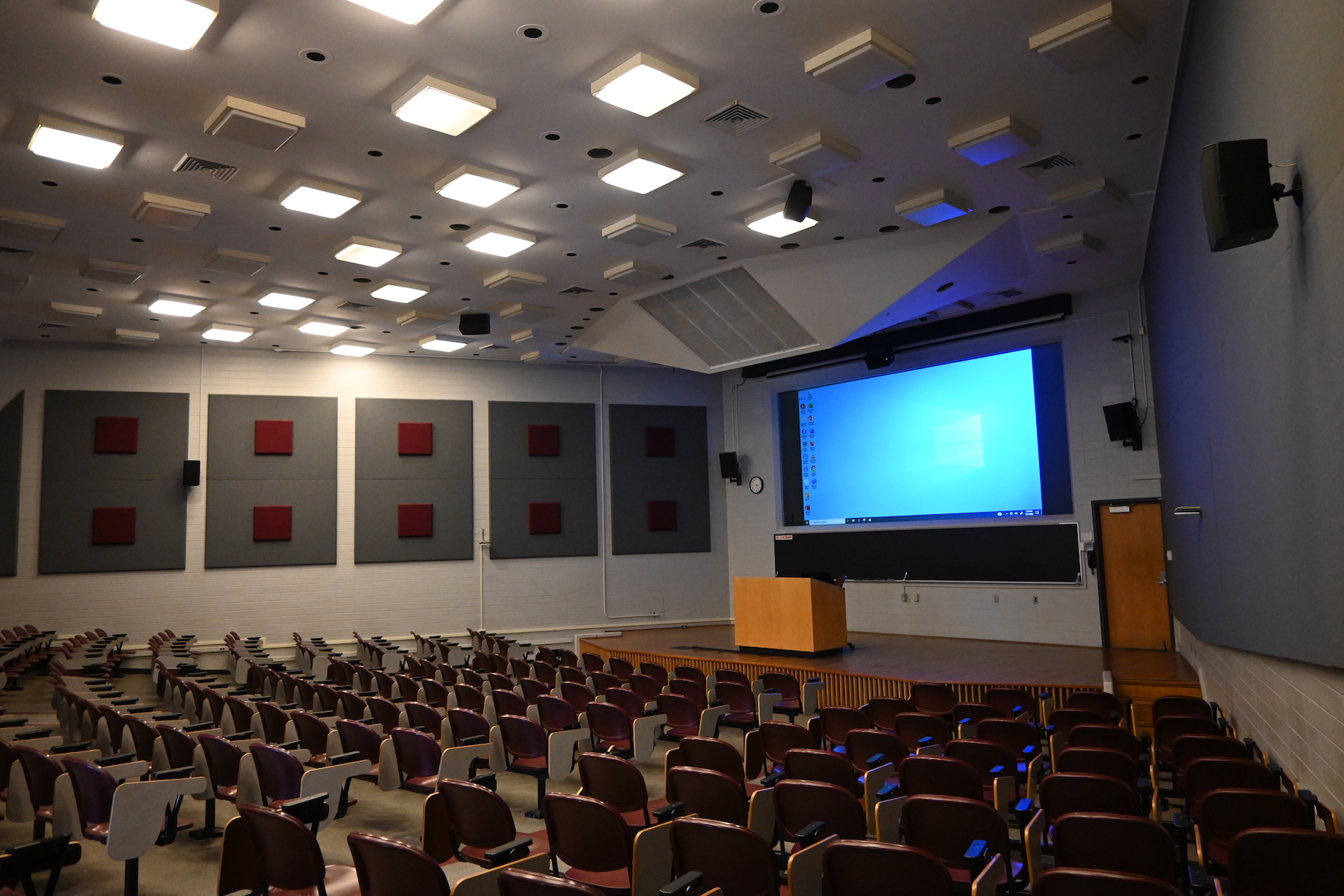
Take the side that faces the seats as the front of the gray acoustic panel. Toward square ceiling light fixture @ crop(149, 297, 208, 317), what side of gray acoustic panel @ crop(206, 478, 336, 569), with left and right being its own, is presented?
front

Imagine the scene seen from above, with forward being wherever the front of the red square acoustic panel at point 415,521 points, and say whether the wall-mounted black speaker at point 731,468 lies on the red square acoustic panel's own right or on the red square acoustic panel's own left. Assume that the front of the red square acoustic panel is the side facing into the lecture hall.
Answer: on the red square acoustic panel's own left

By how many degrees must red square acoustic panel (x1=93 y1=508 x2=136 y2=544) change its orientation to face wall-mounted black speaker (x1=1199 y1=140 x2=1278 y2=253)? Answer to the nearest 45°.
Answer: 0° — it already faces it

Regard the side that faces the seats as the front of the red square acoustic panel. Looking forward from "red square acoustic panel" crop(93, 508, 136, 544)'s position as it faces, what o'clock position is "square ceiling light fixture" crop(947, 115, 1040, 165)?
The square ceiling light fixture is roughly at 11 o'clock from the red square acoustic panel.

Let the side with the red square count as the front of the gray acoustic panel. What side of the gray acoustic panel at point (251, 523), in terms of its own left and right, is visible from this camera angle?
front

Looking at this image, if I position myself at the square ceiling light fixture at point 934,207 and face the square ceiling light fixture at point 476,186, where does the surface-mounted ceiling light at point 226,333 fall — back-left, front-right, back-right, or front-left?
front-right

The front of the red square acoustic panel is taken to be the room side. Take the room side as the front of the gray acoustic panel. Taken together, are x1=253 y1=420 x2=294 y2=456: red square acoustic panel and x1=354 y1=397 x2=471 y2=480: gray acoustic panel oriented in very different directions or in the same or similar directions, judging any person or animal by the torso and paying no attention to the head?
same or similar directions

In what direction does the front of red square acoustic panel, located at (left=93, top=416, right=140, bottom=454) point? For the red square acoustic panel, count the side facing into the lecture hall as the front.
toward the camera

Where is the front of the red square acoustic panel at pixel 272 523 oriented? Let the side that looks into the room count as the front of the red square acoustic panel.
toward the camera

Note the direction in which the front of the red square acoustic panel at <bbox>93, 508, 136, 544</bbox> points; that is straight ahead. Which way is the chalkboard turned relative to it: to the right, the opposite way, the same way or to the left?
to the right

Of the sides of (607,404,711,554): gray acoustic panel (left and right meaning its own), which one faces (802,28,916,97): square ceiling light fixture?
front

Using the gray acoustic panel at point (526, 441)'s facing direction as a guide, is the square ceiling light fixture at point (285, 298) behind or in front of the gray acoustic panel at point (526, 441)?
in front

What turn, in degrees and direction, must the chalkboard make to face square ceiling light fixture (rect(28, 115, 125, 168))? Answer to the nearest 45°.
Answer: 0° — it already faces it

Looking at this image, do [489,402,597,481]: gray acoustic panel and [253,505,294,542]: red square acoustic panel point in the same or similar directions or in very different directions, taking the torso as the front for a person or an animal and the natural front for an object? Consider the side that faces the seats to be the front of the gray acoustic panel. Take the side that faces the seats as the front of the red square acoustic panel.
same or similar directions

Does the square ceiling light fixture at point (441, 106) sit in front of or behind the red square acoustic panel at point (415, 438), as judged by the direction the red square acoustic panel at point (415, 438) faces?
in front

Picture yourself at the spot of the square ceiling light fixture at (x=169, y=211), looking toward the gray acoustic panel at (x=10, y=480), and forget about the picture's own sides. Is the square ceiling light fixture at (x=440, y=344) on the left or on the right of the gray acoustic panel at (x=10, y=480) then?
right

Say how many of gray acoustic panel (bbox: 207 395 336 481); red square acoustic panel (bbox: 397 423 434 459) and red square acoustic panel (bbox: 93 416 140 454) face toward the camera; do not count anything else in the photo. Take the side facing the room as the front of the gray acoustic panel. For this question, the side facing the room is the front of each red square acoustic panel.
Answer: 3
